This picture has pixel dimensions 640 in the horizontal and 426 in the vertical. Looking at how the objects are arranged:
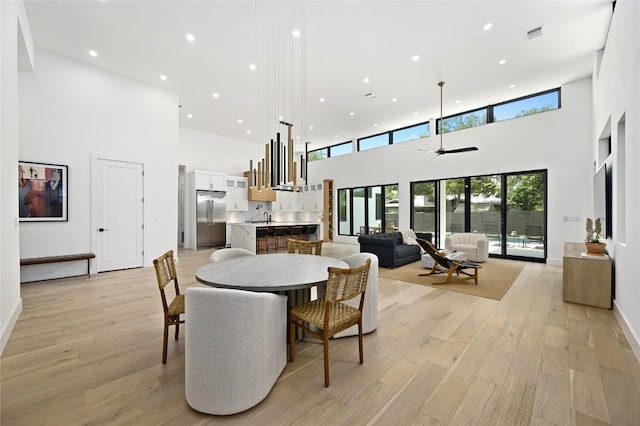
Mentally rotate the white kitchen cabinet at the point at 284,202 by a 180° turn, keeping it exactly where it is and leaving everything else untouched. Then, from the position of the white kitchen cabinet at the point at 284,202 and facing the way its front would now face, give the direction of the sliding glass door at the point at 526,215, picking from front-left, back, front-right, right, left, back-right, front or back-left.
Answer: back-right

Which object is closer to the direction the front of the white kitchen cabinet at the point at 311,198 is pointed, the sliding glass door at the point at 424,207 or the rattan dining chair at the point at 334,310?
the rattan dining chair

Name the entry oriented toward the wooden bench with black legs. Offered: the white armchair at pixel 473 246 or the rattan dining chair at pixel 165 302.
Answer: the white armchair

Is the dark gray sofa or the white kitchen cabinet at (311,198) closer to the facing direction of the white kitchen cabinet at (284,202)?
the dark gray sofa

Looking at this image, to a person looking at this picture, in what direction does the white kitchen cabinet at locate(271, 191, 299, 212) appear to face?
facing the viewer

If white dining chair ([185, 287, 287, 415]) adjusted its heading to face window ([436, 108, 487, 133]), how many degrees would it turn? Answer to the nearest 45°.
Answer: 0° — it already faces it

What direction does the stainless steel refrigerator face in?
toward the camera

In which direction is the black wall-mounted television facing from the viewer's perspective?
to the viewer's left

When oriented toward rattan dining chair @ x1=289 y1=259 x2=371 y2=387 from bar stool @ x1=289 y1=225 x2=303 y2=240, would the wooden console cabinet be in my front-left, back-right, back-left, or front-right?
front-left

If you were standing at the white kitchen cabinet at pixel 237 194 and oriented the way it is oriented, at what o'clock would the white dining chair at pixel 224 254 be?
The white dining chair is roughly at 12 o'clock from the white kitchen cabinet.

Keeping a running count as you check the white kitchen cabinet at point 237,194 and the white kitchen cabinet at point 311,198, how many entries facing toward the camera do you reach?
2

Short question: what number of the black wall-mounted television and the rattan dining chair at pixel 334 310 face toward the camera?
0

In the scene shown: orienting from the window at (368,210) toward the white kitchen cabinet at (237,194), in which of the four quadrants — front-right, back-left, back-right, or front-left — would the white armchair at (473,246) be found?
back-left

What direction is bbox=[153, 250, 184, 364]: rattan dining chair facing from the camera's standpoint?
to the viewer's right
